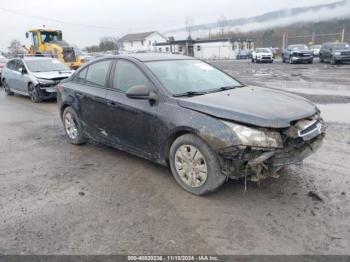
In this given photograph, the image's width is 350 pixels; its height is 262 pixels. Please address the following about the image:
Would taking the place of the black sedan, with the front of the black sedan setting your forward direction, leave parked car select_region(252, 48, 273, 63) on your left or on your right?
on your left

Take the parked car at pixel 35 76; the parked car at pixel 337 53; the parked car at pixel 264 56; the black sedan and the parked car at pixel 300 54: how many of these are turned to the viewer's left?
0

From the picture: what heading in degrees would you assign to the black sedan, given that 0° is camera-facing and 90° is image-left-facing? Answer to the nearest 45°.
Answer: approximately 315°

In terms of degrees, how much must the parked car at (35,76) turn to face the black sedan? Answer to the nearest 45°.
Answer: approximately 45° to its right

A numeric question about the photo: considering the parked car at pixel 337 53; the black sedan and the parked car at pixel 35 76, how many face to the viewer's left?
0

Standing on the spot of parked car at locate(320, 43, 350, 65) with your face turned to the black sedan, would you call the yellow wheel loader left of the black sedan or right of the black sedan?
right

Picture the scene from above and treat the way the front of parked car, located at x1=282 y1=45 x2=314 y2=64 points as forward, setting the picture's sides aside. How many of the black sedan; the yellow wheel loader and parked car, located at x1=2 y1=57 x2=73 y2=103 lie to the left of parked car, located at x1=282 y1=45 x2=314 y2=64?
0

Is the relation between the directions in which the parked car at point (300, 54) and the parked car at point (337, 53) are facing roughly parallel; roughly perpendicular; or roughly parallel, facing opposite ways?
roughly parallel

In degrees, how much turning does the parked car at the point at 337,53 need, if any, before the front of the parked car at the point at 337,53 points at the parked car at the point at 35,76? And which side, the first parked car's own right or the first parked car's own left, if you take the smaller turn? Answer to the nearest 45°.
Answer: approximately 90° to the first parked car's own right

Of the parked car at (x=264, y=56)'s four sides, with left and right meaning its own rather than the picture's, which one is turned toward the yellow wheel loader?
right

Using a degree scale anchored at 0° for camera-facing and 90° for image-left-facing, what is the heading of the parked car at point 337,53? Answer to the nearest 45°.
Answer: approximately 315°

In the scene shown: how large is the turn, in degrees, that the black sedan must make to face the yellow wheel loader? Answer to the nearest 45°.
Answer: approximately 180°

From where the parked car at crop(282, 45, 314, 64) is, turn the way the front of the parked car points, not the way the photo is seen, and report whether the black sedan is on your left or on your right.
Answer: on your right

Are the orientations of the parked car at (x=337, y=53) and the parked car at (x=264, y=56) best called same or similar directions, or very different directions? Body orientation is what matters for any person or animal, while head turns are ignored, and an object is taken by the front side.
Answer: same or similar directions

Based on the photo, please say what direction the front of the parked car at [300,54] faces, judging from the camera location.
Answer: facing the viewer and to the right of the viewer

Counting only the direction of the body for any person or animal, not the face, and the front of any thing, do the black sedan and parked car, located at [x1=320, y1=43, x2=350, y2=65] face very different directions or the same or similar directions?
same or similar directions
